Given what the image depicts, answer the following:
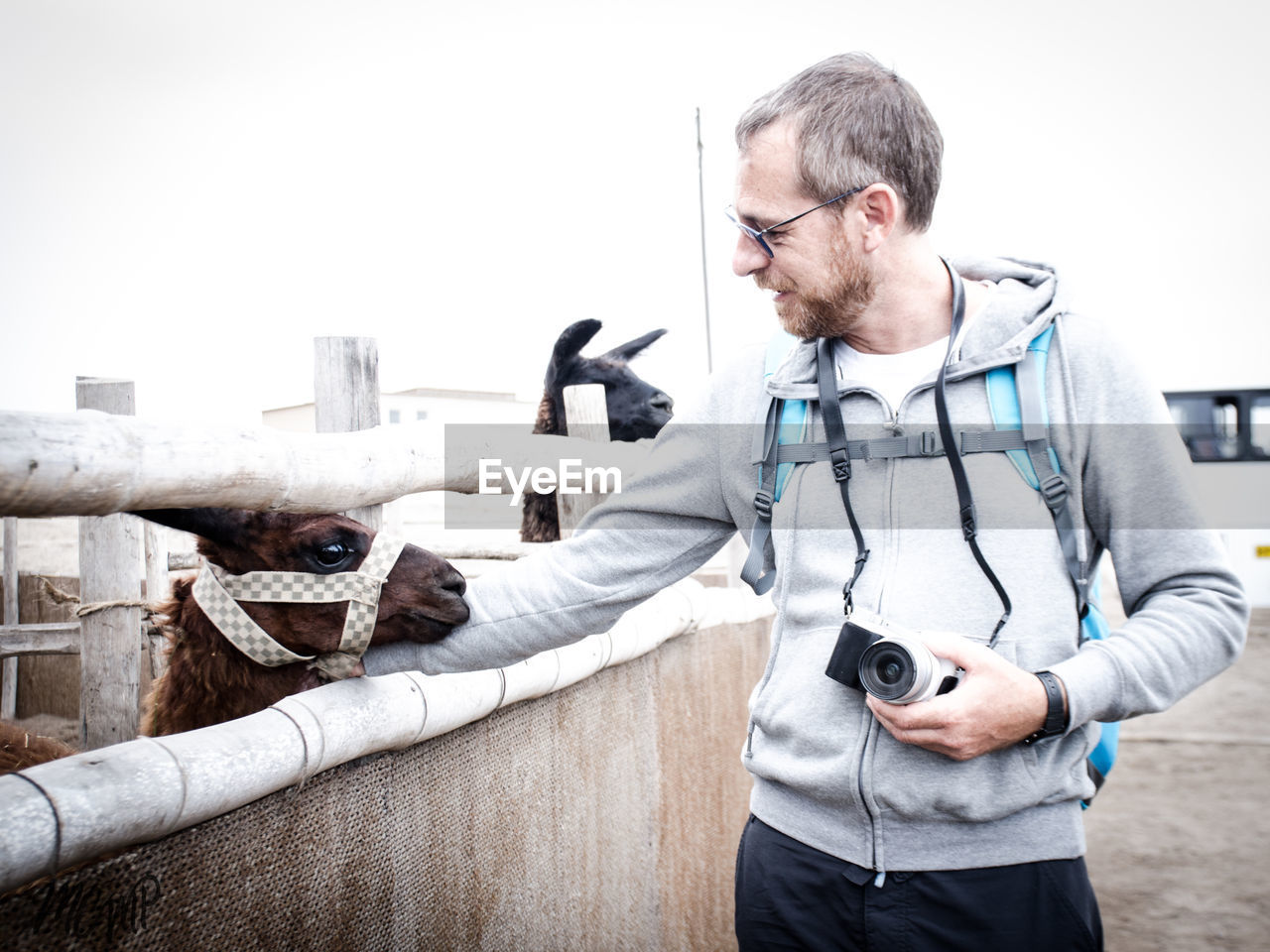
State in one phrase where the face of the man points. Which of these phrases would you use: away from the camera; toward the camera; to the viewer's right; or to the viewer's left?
to the viewer's left

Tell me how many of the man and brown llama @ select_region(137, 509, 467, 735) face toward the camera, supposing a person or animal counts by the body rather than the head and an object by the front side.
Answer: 1

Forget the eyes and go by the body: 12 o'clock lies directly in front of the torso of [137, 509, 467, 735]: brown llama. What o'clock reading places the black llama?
The black llama is roughly at 10 o'clock from the brown llama.

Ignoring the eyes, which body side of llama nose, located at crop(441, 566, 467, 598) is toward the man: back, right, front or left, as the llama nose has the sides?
front

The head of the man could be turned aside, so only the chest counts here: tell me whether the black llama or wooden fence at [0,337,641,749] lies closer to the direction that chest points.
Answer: the wooden fence

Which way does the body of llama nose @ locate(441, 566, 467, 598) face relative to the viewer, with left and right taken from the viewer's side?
facing to the right of the viewer

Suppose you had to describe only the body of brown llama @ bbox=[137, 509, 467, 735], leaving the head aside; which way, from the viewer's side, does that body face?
to the viewer's right

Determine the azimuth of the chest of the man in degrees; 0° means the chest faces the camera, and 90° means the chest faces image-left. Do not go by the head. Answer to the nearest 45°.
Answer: approximately 0°
